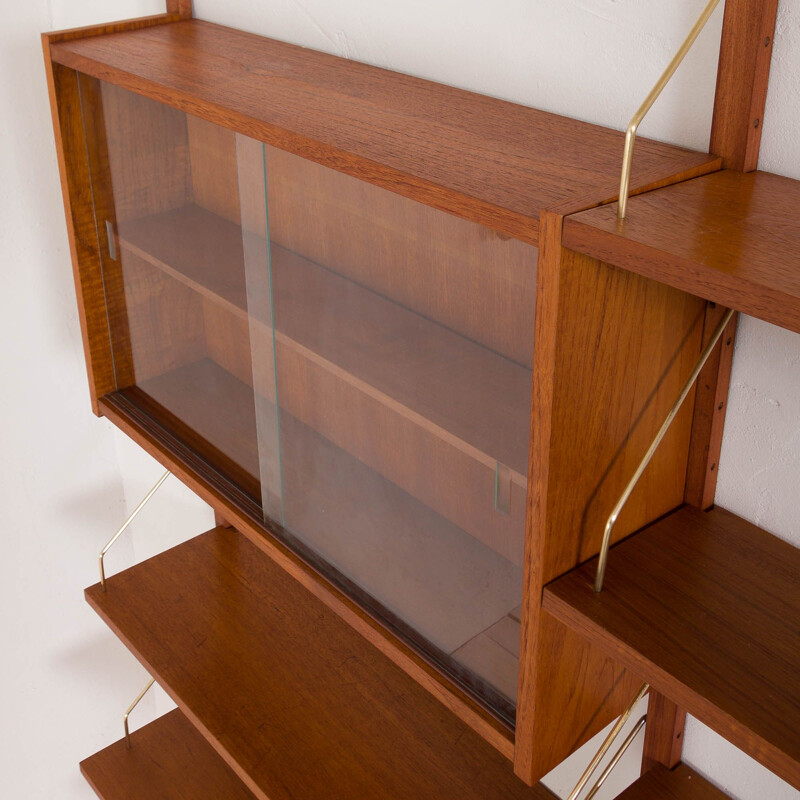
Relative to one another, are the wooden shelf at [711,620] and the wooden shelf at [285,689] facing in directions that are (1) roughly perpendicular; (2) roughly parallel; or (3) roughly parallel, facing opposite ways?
roughly parallel

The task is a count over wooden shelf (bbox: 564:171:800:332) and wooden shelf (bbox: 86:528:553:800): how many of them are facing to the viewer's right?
0

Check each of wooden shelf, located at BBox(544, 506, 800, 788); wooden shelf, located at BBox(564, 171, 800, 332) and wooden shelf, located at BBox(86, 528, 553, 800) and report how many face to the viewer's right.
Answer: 0

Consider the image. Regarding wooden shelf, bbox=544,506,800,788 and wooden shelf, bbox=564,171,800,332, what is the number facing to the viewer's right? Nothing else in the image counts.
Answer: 0

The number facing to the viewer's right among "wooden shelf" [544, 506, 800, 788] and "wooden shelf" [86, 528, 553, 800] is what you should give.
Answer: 0

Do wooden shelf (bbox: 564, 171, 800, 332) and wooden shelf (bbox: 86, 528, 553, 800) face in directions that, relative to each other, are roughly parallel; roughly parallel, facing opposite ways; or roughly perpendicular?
roughly parallel

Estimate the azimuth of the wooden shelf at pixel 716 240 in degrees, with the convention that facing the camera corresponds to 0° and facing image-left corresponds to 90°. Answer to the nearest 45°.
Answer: approximately 45°

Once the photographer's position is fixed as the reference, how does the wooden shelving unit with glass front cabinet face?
facing the viewer and to the left of the viewer
